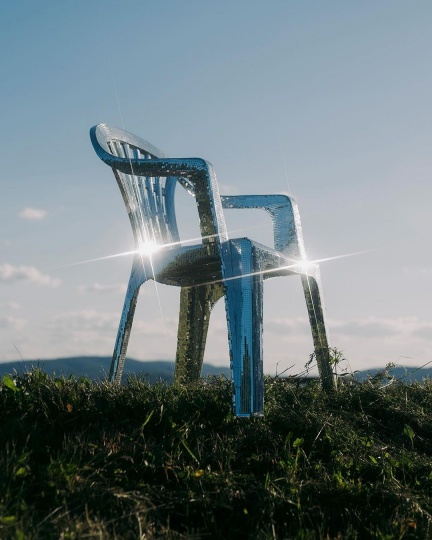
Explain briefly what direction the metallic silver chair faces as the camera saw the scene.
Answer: facing the viewer and to the right of the viewer
